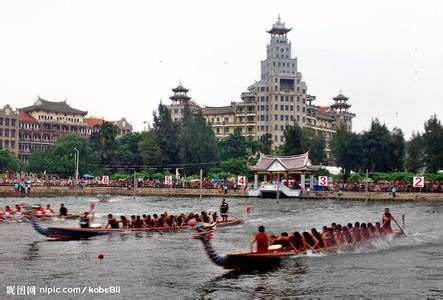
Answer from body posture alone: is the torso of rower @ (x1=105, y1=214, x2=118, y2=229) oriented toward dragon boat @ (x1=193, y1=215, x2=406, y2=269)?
no

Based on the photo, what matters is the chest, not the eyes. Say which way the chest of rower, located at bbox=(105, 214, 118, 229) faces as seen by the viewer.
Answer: to the viewer's left

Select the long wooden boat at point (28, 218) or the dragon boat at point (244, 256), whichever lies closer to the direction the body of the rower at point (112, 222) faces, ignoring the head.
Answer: the long wooden boat

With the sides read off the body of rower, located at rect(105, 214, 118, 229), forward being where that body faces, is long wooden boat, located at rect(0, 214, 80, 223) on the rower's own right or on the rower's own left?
on the rower's own right
